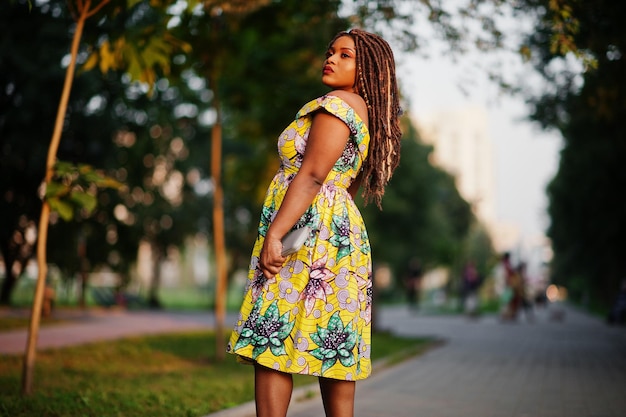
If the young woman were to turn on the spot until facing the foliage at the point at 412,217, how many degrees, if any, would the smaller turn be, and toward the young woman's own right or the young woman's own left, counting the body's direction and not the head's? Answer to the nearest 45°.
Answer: approximately 90° to the young woman's own right

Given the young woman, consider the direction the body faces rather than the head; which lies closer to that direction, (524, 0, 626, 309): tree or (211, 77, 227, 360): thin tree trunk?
the thin tree trunk

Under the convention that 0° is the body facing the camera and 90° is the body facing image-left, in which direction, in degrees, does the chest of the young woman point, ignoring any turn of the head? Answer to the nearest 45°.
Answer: approximately 90°

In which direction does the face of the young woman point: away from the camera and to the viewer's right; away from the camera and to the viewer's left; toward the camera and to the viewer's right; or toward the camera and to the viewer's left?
toward the camera and to the viewer's left

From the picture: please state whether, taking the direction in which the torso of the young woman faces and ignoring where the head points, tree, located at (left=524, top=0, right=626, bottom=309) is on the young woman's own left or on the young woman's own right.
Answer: on the young woman's own right
